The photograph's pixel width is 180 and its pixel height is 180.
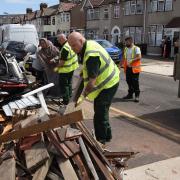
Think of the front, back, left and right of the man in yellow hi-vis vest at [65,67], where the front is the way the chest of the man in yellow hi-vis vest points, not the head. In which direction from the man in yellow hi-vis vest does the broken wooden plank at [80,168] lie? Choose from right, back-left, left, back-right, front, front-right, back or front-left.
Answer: left

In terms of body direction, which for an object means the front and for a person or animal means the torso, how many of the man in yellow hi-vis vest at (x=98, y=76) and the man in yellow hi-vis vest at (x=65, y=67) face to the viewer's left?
2

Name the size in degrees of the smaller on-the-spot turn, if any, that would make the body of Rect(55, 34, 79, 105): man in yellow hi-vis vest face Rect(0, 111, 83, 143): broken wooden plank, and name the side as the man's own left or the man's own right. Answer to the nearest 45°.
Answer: approximately 90° to the man's own left

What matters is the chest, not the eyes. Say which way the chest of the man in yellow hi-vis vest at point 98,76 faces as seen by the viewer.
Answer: to the viewer's left

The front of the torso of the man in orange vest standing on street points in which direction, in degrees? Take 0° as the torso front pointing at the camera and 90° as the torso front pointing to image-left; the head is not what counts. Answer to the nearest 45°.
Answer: approximately 45°

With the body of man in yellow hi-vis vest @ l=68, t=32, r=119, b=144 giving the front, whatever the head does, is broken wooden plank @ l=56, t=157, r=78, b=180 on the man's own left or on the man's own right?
on the man's own left

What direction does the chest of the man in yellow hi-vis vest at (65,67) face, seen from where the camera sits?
to the viewer's left

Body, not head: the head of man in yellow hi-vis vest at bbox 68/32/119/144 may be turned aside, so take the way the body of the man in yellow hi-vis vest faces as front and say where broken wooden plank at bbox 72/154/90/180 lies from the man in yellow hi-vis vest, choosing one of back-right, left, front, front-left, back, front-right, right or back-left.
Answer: left

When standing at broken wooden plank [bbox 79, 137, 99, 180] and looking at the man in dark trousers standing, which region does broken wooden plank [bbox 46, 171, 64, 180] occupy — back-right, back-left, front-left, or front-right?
back-left

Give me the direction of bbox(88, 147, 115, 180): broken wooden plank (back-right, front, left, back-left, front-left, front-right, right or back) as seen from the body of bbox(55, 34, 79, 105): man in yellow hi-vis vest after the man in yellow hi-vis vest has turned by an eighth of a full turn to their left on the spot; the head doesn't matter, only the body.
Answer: front-left
